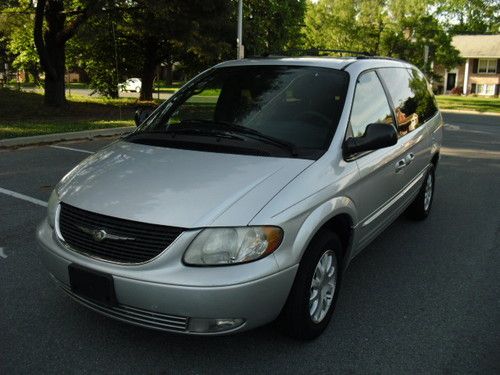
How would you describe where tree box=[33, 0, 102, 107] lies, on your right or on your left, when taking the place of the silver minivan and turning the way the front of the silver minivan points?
on your right

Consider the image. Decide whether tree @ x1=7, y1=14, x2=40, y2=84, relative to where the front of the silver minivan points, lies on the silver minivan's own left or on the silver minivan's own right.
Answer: on the silver minivan's own right

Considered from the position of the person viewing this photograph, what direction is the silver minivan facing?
facing the viewer and to the left of the viewer
